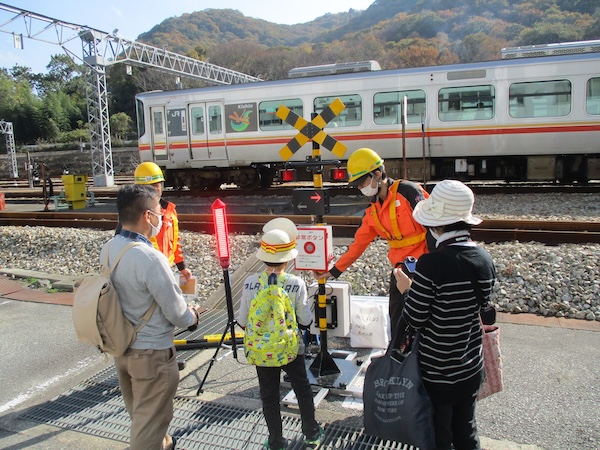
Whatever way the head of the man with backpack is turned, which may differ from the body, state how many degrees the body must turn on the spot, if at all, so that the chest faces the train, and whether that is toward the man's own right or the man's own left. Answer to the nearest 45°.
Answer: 0° — they already face it

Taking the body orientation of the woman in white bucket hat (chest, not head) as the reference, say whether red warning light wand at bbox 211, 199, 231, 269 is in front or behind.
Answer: in front

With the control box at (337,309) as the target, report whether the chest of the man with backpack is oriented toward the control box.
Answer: yes

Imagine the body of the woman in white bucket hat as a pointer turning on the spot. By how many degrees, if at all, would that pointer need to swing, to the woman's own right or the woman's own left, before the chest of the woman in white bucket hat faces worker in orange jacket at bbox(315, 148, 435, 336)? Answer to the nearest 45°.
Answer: approximately 45° to the woman's own right

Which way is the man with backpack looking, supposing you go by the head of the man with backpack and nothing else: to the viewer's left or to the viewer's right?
to the viewer's right

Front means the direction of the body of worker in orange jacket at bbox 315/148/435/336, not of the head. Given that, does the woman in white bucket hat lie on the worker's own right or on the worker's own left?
on the worker's own left

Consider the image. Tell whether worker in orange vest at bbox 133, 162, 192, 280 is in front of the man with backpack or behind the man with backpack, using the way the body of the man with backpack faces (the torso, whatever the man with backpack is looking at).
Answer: in front

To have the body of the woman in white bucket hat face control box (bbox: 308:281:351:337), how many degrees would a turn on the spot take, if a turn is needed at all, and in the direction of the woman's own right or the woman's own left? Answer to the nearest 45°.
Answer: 0° — they already face it
